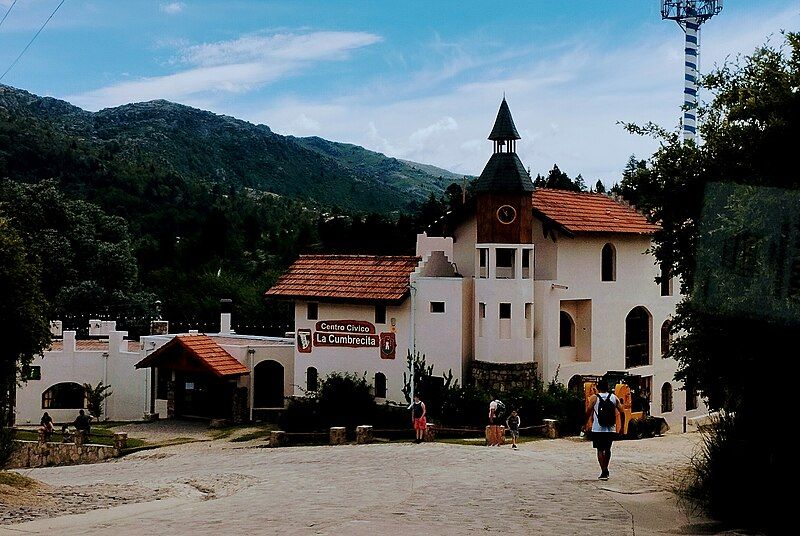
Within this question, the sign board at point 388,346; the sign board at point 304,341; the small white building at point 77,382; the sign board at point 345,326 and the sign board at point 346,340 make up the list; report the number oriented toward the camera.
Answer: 5

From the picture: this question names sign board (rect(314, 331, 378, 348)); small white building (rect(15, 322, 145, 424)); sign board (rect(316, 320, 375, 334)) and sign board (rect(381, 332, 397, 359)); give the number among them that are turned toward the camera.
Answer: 4

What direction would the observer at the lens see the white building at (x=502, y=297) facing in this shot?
facing the viewer

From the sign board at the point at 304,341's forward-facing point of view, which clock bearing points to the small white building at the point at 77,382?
The small white building is roughly at 4 o'clock from the sign board.

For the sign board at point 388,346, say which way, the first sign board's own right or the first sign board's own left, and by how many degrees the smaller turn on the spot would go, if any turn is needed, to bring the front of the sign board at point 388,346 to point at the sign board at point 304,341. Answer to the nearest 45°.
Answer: approximately 135° to the first sign board's own right

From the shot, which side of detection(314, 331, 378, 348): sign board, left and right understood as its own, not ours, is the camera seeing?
front

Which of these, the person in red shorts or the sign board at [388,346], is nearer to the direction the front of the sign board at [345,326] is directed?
the person in red shorts

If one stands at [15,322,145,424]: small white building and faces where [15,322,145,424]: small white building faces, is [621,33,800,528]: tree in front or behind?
in front

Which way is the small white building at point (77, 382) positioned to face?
toward the camera

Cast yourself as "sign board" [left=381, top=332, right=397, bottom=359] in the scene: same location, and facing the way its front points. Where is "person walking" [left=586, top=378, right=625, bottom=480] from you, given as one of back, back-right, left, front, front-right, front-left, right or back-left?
front

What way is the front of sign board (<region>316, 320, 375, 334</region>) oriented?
toward the camera

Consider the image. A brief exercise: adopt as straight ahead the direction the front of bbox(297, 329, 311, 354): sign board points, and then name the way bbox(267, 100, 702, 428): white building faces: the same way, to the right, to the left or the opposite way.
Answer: the same way

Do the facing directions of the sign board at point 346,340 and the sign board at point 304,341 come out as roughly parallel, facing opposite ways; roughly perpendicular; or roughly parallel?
roughly parallel
